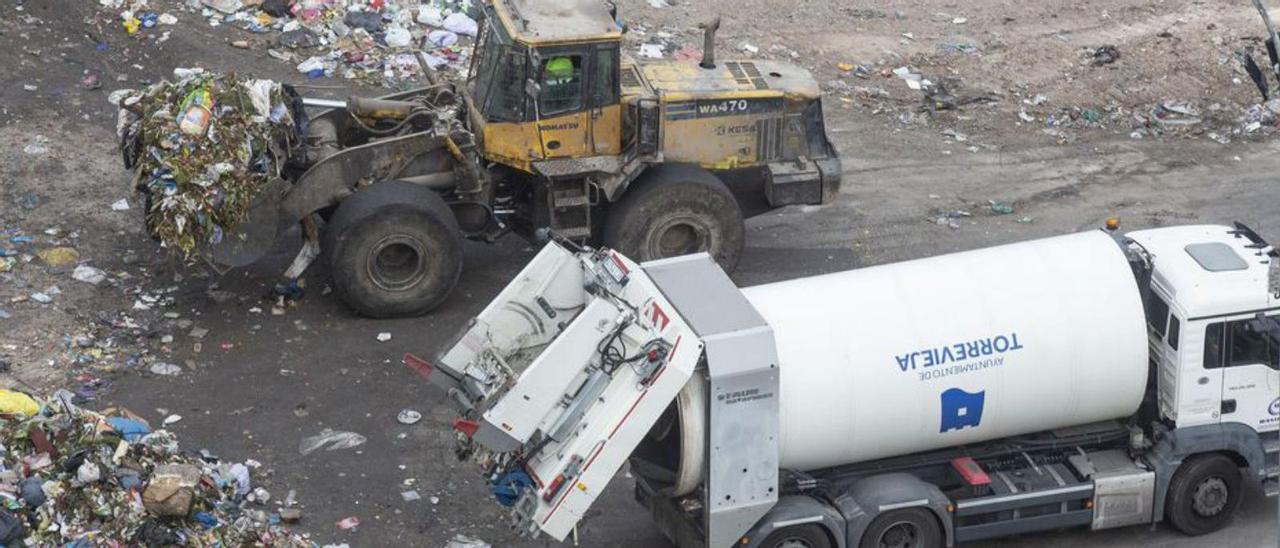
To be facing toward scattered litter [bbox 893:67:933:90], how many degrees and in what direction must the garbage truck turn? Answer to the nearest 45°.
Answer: approximately 90° to its left

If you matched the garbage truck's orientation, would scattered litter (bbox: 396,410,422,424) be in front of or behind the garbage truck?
behind

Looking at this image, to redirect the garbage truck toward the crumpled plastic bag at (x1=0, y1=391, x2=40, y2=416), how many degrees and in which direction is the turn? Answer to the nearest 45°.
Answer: approximately 180°

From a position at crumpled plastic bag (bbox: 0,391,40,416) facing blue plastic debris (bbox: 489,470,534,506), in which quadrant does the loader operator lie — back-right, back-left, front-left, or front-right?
front-left

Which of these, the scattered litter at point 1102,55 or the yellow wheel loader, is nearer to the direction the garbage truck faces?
the scattered litter

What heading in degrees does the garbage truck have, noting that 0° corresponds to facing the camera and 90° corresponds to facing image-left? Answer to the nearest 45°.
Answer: approximately 270°

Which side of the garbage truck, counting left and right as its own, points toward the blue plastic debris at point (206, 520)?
back

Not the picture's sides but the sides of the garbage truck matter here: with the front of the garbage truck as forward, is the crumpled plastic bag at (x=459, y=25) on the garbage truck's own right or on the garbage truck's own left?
on the garbage truck's own left

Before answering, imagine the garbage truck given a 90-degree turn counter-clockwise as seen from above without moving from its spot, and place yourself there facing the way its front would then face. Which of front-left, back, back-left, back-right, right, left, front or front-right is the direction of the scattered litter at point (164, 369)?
left

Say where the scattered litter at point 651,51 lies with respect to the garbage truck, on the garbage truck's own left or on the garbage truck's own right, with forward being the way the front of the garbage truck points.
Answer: on the garbage truck's own left

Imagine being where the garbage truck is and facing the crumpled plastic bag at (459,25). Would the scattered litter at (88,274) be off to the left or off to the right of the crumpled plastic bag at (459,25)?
left

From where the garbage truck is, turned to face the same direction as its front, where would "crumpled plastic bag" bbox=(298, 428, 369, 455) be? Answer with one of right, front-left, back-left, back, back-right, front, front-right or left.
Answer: back

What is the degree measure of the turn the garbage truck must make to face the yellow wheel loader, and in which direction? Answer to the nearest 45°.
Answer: approximately 135° to its left
